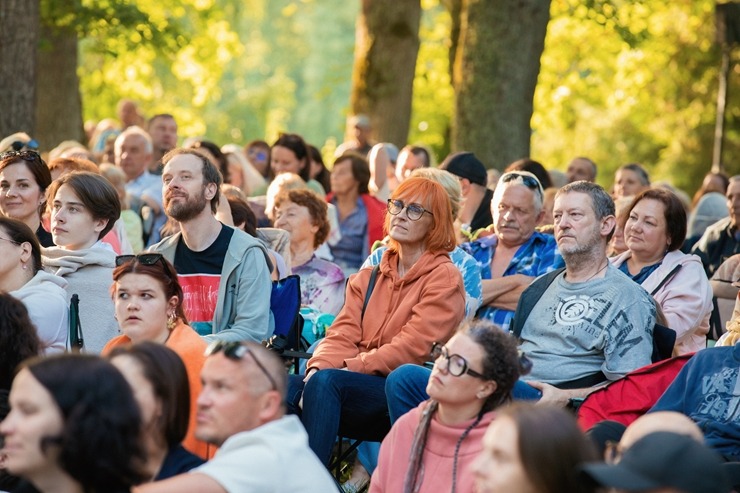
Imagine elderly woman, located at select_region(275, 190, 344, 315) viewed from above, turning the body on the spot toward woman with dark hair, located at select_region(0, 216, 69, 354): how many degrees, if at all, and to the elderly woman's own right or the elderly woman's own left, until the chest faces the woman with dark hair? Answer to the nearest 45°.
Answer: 0° — they already face them

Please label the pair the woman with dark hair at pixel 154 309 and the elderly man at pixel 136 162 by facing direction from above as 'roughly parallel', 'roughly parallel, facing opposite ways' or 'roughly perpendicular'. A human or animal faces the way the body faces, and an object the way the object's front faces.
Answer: roughly parallel

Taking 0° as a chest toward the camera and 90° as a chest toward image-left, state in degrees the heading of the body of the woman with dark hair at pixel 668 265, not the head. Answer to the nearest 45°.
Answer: approximately 45°

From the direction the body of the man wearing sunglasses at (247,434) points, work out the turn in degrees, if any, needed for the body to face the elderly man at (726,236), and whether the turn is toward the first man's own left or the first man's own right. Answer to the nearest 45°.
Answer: approximately 135° to the first man's own right

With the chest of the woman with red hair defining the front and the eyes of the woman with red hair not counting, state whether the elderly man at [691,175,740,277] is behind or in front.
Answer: behind

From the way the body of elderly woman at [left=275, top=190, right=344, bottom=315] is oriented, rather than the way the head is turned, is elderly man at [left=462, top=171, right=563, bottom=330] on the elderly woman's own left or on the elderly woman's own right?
on the elderly woman's own left

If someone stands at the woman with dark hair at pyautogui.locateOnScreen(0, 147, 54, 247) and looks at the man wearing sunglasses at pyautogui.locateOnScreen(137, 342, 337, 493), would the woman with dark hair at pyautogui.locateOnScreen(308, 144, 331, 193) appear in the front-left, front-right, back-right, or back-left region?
back-left

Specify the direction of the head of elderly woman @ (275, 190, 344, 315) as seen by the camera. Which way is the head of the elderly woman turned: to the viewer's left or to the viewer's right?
to the viewer's left

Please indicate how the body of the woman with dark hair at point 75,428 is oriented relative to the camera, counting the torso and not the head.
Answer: to the viewer's left

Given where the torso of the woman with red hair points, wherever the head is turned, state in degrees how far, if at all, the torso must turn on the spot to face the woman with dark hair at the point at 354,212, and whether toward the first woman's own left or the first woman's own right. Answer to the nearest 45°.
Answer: approximately 135° to the first woman's own right

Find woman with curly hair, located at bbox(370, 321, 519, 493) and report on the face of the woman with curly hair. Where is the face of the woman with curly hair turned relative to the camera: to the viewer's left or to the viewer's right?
to the viewer's left

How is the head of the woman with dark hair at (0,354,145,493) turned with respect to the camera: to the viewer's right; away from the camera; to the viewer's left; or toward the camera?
to the viewer's left
